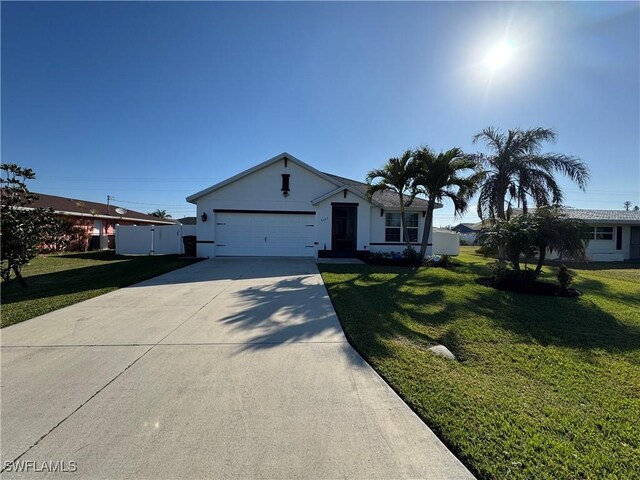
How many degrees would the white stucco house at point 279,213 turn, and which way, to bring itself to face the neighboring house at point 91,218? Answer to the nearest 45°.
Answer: approximately 135° to its right

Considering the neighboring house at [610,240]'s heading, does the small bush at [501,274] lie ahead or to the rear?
ahead

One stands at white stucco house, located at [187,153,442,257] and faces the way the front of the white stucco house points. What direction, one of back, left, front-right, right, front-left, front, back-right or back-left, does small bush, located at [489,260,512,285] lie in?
front-left

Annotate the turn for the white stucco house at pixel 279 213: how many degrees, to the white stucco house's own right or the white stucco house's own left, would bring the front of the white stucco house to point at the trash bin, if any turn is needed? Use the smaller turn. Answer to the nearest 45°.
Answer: approximately 90° to the white stucco house's own right

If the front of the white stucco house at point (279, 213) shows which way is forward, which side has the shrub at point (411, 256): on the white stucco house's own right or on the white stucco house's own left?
on the white stucco house's own left

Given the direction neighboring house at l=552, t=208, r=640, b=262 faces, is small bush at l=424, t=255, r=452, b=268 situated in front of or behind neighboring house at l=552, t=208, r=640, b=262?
in front

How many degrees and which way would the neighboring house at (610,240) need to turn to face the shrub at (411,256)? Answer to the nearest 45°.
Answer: approximately 45° to its right

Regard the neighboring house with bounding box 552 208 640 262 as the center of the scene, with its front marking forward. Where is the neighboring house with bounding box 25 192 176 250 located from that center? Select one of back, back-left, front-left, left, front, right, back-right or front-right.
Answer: front-right

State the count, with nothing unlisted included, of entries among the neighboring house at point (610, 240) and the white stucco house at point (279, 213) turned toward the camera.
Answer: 2

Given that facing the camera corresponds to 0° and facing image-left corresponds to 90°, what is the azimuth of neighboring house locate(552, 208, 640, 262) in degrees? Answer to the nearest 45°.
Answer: approximately 0°

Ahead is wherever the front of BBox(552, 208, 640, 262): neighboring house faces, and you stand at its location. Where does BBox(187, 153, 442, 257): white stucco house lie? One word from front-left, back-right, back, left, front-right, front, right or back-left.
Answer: front-right

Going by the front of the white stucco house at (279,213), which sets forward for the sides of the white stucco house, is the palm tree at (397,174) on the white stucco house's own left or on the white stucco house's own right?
on the white stucco house's own left

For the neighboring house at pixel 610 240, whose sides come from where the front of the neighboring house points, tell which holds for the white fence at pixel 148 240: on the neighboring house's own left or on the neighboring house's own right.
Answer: on the neighboring house's own right
